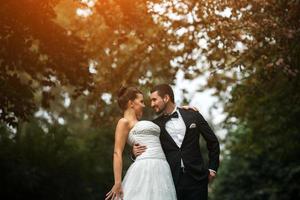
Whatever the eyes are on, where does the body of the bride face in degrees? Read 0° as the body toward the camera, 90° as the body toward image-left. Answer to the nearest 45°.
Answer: approximately 315°

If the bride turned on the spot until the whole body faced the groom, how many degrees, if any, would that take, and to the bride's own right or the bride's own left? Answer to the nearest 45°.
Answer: approximately 45° to the bride's own left

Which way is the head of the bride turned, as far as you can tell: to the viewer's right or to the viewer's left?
to the viewer's right
